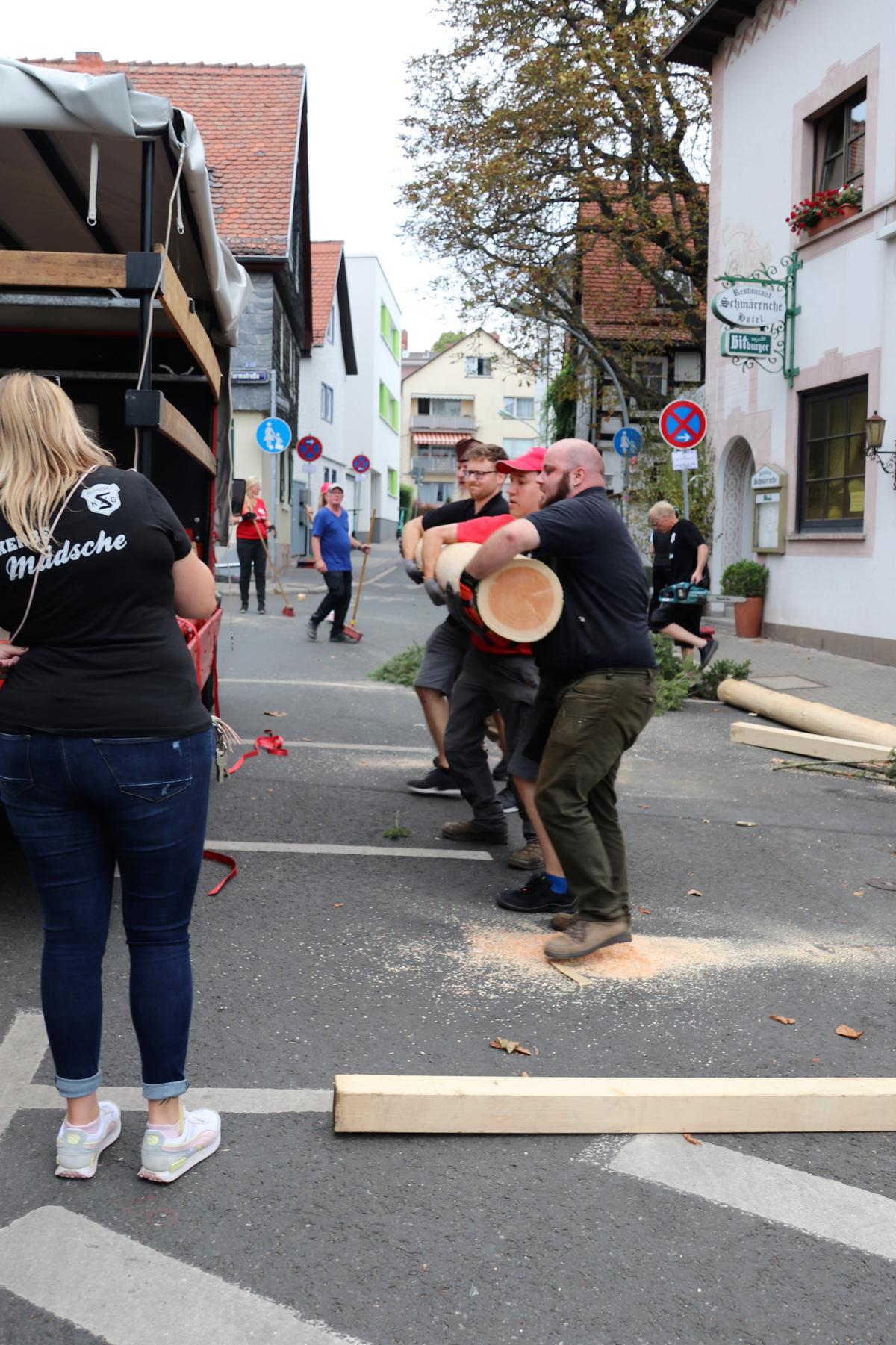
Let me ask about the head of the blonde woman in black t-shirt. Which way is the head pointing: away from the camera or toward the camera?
away from the camera

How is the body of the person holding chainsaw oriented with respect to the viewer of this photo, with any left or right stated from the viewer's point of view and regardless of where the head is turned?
facing to the left of the viewer

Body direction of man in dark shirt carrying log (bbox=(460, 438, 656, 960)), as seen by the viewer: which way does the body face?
to the viewer's left

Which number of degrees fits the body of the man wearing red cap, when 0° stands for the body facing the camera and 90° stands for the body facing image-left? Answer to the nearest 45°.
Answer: approximately 90°

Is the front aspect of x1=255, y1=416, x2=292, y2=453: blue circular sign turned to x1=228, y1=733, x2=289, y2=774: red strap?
yes

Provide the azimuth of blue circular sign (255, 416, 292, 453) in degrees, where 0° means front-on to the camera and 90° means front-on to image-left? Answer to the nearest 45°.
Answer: approximately 0°

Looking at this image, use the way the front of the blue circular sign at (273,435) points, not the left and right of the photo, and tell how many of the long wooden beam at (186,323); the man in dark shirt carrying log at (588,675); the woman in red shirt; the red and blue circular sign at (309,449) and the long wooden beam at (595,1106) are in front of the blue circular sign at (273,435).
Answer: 4
